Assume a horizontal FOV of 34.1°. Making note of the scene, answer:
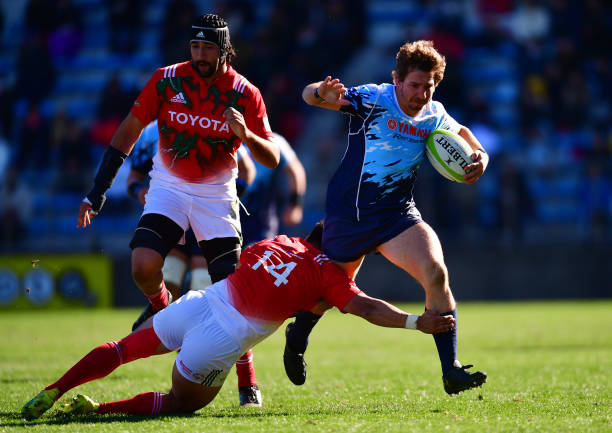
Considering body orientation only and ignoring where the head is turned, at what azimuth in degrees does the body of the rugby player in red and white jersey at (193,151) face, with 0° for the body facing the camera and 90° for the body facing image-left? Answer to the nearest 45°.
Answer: approximately 0°

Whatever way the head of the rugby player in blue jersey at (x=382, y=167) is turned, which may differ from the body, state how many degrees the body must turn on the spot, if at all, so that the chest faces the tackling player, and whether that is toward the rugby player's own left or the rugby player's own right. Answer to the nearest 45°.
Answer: approximately 90° to the rugby player's own right

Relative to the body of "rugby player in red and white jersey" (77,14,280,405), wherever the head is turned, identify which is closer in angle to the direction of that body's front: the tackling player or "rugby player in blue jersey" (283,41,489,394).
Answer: the tackling player

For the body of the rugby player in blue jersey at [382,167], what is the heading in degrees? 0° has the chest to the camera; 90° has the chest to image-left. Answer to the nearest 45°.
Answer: approximately 315°

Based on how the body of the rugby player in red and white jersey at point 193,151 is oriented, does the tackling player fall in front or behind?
in front

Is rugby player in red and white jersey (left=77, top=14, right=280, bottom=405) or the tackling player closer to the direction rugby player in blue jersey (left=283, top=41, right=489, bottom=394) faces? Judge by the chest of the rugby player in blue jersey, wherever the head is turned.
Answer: the tackling player
